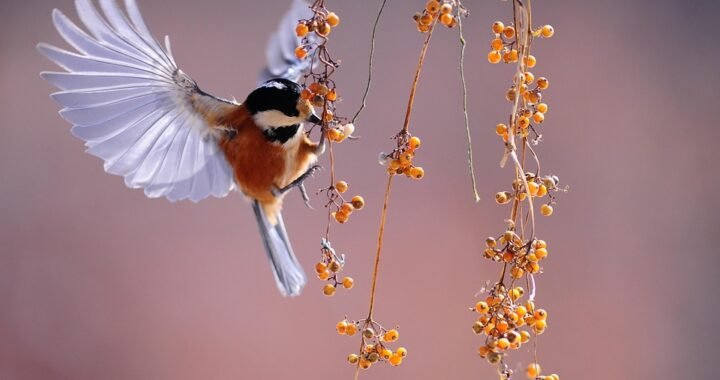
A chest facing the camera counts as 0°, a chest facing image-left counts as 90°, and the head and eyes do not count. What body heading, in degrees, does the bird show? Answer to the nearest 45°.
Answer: approximately 315°

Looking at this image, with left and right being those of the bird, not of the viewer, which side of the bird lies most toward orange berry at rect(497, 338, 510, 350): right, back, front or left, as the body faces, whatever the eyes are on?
front

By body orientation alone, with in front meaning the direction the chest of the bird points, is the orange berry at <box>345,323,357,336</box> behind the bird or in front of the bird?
in front

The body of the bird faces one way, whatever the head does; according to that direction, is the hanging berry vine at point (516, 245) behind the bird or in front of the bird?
in front
